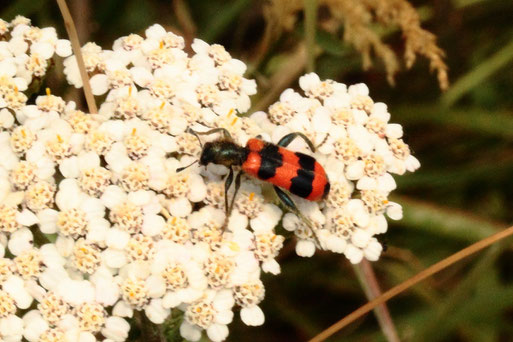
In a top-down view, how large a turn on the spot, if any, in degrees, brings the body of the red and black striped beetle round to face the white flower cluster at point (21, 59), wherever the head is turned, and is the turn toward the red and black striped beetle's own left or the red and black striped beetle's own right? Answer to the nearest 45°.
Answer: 0° — it already faces it

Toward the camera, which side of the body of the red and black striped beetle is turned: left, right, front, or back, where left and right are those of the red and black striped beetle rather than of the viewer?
left

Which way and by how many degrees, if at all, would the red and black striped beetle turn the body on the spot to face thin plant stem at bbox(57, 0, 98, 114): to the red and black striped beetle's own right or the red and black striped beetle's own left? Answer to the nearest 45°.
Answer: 0° — it already faces it
